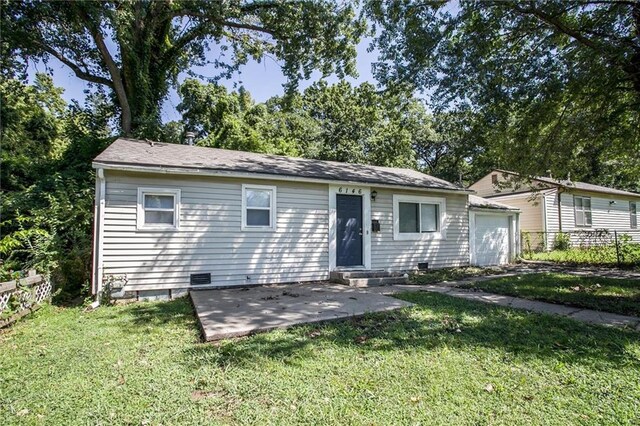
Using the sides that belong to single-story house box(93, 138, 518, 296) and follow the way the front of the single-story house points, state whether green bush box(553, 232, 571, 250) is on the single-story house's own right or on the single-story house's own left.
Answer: on the single-story house's own left

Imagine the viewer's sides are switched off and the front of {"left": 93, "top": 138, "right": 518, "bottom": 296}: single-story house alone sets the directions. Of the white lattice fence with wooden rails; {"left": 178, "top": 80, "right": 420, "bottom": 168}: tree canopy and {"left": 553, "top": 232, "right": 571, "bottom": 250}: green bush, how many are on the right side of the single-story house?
1

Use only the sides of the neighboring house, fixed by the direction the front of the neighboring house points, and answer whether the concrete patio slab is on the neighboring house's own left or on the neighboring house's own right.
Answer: on the neighboring house's own right

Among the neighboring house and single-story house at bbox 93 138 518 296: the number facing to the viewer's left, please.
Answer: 0

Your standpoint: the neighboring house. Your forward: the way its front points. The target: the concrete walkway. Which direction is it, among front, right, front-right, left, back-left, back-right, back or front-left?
front-right

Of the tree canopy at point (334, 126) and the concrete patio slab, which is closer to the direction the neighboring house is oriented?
the concrete patio slab

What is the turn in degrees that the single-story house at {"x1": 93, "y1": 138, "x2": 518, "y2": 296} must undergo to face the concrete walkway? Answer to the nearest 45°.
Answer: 0° — it already faces it

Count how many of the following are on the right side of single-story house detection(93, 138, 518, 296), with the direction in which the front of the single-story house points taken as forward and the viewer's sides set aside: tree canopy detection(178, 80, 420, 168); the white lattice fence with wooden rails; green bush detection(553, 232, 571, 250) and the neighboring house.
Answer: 1

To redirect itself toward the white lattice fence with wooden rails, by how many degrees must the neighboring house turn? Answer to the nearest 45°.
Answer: approximately 45° to its right

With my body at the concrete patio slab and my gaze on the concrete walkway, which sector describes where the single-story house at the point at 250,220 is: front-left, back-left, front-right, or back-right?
back-left

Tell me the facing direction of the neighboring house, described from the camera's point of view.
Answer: facing the viewer and to the right of the viewer

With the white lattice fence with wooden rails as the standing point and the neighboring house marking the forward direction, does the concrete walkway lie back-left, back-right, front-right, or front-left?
front-right

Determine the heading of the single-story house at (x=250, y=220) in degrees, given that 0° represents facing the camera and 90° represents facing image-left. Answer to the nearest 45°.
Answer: approximately 315°
